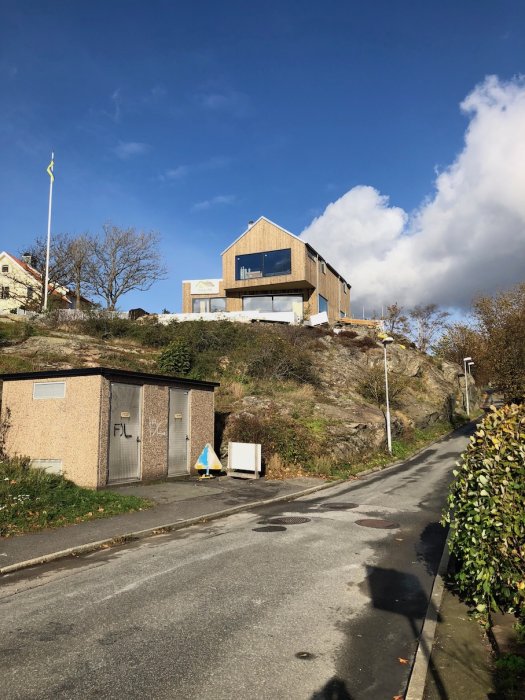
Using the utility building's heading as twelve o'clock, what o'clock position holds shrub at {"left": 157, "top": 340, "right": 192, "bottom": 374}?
The shrub is roughly at 8 o'clock from the utility building.

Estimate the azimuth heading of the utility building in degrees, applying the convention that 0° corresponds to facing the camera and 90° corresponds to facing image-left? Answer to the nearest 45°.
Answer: approximately 315°

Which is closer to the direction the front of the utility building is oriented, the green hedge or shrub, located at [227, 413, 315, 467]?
the green hedge

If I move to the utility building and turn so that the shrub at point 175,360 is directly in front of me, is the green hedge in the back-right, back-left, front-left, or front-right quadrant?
back-right

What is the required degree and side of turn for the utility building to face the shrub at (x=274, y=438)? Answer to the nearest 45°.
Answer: approximately 90° to its left

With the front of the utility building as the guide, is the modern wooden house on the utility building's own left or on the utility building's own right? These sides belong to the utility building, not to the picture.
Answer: on the utility building's own left
